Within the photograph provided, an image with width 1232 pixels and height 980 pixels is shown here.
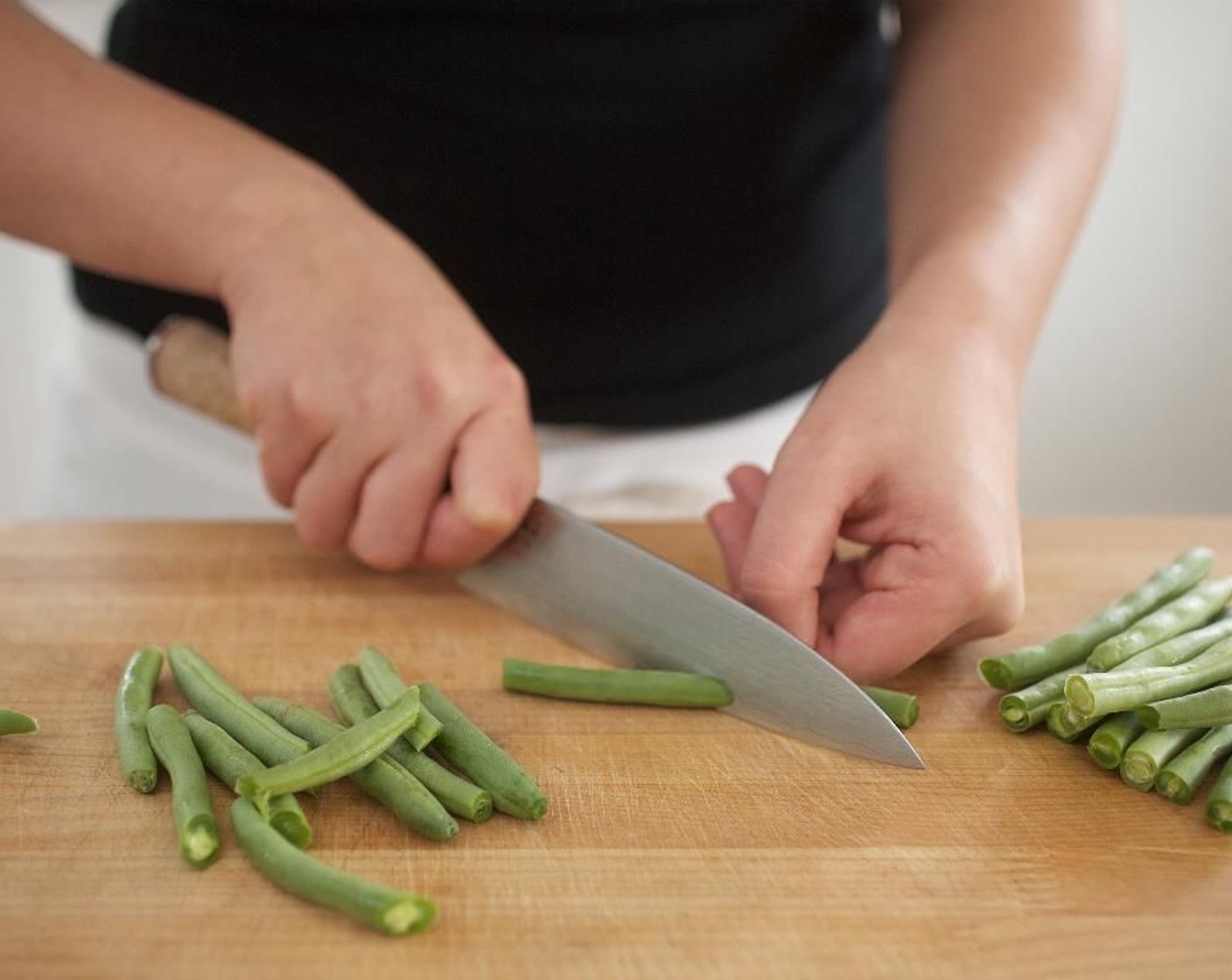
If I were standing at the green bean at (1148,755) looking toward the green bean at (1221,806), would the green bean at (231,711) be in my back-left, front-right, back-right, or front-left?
back-right

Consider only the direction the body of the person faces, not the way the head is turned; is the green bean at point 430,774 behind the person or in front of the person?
in front

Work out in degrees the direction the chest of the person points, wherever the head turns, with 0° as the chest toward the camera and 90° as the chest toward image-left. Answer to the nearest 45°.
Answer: approximately 0°

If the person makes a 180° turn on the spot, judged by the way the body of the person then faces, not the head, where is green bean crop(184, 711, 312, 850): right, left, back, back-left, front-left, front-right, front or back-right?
back

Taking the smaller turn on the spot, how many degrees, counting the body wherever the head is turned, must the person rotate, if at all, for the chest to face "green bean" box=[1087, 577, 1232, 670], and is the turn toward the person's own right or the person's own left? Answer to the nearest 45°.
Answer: approximately 45° to the person's own left

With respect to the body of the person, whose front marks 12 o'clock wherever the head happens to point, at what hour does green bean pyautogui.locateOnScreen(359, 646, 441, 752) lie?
The green bean is roughly at 12 o'clock from the person.

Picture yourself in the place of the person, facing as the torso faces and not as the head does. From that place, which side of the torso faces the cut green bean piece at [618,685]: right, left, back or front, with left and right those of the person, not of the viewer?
front

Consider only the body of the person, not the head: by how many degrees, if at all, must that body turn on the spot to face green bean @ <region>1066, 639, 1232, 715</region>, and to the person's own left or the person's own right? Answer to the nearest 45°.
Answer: approximately 45° to the person's own left

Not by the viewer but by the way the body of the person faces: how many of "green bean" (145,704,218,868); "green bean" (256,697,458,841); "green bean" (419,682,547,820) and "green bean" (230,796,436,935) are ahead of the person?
4

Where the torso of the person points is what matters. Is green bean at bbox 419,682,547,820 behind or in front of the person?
in front

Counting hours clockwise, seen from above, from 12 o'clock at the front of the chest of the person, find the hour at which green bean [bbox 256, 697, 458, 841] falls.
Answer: The green bean is roughly at 12 o'clock from the person.

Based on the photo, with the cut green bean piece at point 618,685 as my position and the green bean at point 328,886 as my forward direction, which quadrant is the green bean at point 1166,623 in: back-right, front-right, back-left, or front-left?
back-left

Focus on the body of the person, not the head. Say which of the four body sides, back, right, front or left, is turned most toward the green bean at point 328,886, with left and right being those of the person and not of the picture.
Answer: front
